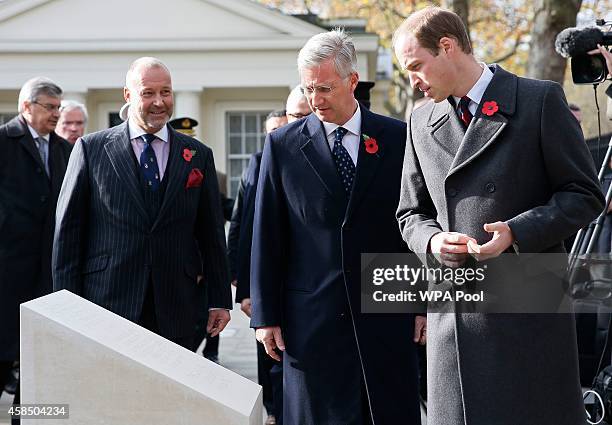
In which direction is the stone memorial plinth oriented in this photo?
to the viewer's right

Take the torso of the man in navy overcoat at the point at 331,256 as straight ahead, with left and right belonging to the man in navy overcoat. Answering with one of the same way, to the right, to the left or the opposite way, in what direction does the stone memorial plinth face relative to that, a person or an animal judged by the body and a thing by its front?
to the left

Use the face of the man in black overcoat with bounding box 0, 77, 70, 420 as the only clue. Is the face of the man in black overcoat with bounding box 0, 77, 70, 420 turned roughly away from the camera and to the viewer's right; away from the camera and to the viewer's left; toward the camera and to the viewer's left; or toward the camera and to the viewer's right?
toward the camera and to the viewer's right

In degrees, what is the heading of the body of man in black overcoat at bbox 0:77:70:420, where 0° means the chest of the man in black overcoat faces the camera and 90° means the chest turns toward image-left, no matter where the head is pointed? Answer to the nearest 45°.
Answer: approximately 315°

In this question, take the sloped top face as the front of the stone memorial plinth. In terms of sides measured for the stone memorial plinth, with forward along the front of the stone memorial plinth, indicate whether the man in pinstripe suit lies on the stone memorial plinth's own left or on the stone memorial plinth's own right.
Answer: on the stone memorial plinth's own left

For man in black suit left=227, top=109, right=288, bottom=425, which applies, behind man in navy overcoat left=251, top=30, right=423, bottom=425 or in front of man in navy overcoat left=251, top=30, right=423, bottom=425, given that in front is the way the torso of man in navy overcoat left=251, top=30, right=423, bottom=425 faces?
behind

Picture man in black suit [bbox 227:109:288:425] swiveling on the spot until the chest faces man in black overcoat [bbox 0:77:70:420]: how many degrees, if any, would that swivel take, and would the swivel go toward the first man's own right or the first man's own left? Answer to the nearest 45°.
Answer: approximately 90° to the first man's own right

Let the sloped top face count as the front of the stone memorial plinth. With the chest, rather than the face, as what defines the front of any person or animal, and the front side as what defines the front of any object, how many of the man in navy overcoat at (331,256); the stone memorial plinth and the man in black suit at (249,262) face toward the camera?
2

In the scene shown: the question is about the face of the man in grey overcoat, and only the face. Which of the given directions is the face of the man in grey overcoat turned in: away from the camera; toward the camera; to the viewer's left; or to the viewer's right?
to the viewer's left

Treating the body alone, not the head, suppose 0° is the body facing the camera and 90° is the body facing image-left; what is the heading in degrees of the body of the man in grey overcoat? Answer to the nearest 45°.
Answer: approximately 45°
